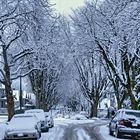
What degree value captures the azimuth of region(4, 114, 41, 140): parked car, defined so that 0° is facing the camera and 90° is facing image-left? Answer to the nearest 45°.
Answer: approximately 0°

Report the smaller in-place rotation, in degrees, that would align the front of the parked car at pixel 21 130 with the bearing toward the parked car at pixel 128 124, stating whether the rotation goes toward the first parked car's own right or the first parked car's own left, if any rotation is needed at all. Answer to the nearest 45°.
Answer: approximately 90° to the first parked car's own left
